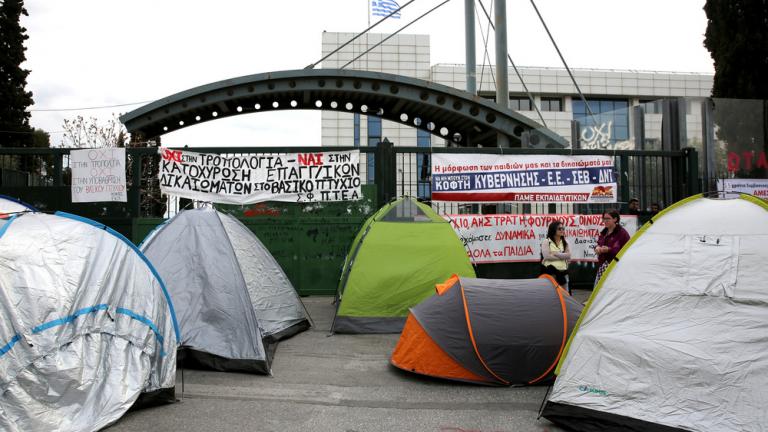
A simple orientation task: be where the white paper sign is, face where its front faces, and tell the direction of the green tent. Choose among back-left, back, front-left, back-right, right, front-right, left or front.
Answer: front-left

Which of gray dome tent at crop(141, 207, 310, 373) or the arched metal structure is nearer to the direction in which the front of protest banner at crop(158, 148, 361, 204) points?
the gray dome tent

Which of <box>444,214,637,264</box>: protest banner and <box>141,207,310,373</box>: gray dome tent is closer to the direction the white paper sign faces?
the gray dome tent

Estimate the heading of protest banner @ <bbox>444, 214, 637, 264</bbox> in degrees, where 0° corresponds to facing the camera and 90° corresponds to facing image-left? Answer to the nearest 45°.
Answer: approximately 0°

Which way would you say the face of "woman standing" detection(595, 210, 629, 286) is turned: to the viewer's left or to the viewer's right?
to the viewer's left

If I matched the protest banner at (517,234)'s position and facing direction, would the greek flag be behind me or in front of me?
behind

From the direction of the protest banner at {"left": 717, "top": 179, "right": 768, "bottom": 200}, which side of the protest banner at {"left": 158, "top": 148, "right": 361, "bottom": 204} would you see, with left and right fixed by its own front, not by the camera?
left
